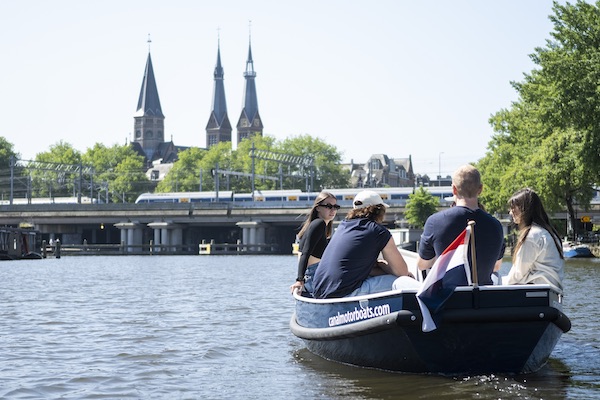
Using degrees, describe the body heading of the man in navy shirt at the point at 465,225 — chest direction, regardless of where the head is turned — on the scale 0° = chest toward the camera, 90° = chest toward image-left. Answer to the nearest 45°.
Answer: approximately 180°

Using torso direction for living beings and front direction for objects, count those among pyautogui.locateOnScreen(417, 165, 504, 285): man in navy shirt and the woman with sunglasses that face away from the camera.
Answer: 1

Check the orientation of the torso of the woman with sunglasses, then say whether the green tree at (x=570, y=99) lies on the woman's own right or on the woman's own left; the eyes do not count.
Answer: on the woman's own left

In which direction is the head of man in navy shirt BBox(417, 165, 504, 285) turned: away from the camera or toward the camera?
away from the camera

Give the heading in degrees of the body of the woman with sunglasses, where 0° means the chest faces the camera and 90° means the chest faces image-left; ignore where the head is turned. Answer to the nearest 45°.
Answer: approximately 270°

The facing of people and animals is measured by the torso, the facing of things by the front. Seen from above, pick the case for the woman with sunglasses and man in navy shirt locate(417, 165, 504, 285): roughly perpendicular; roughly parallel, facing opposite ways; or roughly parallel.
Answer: roughly perpendicular
